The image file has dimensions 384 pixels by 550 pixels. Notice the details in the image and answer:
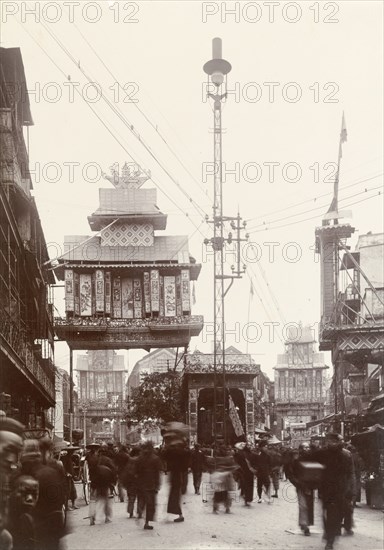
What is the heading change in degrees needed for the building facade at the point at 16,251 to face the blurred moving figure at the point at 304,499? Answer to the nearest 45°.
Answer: approximately 90° to its right

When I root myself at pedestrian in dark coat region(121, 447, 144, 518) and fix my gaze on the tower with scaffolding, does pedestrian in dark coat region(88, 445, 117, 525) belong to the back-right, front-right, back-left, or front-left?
back-left

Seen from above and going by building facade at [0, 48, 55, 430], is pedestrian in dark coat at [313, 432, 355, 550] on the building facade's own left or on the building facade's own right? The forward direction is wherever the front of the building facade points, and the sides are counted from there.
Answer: on the building facade's own right

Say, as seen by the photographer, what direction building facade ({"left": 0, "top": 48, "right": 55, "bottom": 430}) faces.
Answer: facing to the right of the viewer

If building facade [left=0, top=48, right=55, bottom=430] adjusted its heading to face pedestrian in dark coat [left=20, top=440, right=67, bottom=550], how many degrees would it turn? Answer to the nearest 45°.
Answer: approximately 90° to its right
